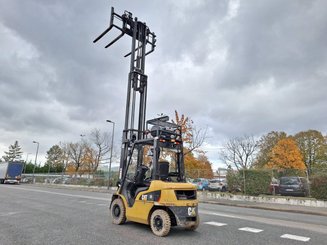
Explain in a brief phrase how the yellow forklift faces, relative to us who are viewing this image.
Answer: facing away from the viewer and to the left of the viewer

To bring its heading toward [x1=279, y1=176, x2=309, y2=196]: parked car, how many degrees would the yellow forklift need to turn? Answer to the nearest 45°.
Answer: approximately 90° to its right

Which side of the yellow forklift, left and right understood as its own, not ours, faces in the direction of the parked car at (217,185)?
right

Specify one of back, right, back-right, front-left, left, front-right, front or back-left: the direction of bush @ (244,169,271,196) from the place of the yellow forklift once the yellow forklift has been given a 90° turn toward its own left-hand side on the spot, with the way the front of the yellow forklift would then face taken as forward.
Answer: back

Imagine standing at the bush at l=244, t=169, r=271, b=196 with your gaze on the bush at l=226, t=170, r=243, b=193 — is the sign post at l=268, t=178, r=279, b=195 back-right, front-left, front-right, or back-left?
back-right
